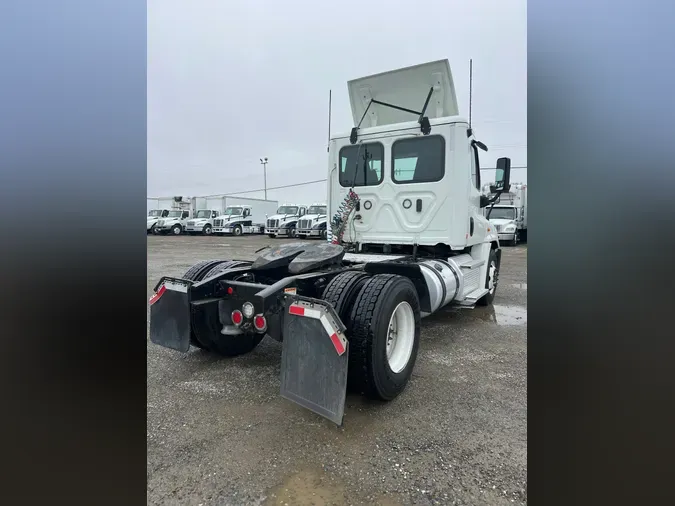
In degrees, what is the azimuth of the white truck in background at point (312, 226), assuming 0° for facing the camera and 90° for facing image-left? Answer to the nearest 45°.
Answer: approximately 45°

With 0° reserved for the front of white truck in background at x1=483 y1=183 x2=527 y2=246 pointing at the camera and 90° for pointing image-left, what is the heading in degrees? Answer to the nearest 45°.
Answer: approximately 45°

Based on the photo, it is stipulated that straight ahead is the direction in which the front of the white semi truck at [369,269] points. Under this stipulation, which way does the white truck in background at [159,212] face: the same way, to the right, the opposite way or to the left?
the opposite way

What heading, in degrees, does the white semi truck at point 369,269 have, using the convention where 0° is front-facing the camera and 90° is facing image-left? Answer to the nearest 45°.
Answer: approximately 225°

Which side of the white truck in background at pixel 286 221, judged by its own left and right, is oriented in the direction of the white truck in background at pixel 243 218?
right

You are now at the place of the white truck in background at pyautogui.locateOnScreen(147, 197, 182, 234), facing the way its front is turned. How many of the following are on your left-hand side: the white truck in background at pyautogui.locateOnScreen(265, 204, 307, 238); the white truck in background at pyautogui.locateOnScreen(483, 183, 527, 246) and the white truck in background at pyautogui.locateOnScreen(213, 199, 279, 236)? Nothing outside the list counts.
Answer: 3

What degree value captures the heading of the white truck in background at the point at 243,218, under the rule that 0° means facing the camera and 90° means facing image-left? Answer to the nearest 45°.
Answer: approximately 45°

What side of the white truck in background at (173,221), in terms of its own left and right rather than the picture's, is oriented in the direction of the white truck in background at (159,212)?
right

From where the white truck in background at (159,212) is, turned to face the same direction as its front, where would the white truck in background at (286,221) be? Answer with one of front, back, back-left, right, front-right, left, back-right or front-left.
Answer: left

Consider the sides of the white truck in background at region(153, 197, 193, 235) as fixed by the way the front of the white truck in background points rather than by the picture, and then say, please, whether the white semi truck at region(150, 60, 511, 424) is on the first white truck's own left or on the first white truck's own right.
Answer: on the first white truck's own left

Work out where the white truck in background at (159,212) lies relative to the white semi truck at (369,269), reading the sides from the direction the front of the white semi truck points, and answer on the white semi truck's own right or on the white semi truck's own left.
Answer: on the white semi truck's own left

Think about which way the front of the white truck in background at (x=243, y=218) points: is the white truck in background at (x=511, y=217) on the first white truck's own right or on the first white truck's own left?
on the first white truck's own left
